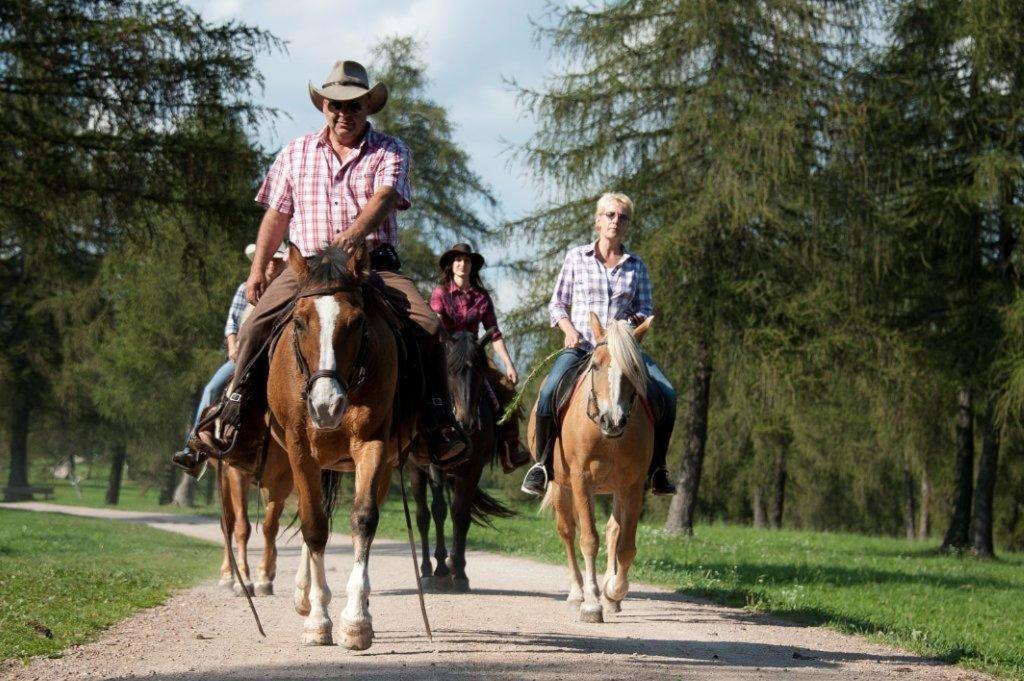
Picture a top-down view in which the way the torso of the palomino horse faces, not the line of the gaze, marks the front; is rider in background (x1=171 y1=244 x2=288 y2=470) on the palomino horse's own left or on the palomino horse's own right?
on the palomino horse's own right

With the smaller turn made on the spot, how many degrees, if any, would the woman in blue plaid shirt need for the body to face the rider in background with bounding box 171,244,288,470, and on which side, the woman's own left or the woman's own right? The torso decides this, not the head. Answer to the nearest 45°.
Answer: approximately 90° to the woman's own right

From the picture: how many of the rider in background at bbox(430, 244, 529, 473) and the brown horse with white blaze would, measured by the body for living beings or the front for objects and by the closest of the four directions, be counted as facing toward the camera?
2

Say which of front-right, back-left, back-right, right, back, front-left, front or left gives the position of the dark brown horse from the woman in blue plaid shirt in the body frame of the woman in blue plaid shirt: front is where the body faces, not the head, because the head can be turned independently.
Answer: back-right

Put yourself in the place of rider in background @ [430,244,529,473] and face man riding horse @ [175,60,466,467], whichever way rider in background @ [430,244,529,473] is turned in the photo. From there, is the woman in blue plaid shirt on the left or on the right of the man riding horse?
left

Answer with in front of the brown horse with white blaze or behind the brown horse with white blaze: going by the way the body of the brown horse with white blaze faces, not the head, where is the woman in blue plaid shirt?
behind
